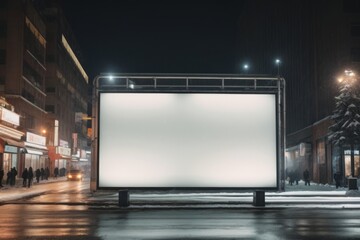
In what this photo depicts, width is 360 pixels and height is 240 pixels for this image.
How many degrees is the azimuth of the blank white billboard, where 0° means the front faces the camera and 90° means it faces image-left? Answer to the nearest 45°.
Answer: approximately 0°
